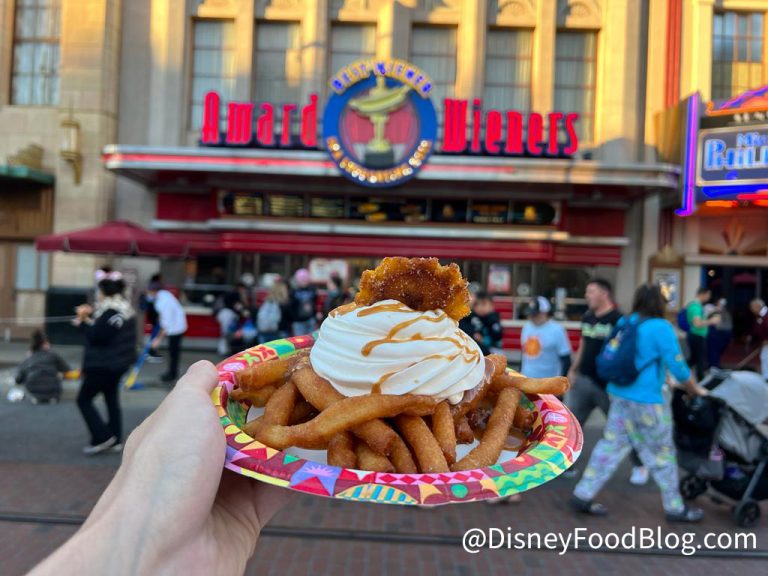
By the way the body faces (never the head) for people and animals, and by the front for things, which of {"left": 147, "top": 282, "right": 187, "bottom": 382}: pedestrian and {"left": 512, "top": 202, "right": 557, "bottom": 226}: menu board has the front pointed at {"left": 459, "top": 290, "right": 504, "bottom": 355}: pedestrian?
the menu board

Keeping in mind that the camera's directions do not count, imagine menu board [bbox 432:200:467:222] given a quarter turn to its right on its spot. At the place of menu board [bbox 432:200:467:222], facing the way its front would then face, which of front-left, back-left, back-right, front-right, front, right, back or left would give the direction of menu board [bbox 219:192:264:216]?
front

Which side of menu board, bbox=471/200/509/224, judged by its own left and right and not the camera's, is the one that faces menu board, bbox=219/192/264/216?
right

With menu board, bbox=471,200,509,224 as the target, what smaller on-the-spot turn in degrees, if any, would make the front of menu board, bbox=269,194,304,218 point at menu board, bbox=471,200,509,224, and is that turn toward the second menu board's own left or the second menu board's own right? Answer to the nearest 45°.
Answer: approximately 90° to the second menu board's own left

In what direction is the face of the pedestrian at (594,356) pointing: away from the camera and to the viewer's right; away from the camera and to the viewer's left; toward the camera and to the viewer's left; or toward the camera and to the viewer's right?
toward the camera and to the viewer's left

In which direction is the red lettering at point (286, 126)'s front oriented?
toward the camera

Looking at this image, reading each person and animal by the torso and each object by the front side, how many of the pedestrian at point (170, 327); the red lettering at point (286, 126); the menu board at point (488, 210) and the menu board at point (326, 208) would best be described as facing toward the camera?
3

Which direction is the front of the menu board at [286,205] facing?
toward the camera
